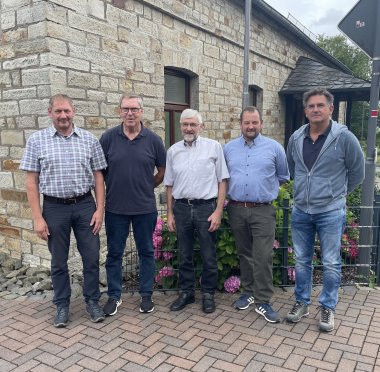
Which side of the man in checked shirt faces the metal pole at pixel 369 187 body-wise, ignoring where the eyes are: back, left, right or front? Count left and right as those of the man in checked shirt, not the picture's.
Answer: left

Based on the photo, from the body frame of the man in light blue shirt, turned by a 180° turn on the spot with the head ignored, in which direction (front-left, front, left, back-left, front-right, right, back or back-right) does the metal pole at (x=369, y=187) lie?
front-right

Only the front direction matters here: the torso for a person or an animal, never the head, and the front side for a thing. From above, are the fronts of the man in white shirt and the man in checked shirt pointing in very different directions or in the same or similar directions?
same or similar directions

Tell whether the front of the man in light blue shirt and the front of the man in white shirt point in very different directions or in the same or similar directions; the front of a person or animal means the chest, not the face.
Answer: same or similar directions

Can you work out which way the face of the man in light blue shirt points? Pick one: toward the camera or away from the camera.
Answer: toward the camera

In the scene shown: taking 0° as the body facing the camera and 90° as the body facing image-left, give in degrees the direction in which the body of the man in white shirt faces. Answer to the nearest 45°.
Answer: approximately 0°

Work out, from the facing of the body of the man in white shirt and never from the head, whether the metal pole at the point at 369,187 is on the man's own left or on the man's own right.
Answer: on the man's own left

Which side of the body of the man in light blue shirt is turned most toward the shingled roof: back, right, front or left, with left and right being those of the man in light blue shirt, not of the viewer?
back

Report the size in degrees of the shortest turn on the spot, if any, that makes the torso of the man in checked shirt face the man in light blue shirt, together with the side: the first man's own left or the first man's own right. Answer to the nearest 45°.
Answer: approximately 90° to the first man's own left

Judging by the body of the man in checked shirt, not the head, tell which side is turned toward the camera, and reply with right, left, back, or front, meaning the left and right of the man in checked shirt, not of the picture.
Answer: front

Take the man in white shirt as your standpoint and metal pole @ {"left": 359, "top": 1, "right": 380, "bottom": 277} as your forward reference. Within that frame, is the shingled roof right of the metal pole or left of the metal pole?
left

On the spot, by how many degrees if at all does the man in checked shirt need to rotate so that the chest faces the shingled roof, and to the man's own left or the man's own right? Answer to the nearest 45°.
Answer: approximately 135° to the man's own left

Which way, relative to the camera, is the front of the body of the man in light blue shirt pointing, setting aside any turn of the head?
toward the camera
